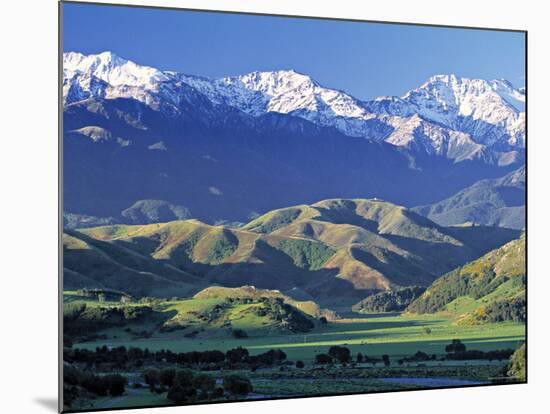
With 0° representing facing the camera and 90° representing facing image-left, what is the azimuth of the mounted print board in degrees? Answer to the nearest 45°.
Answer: approximately 315°
